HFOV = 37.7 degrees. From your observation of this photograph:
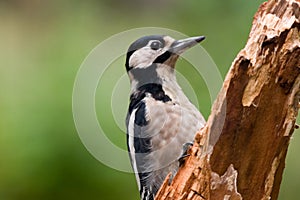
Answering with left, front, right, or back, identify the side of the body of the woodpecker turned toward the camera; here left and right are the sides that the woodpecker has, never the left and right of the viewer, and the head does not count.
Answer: right
